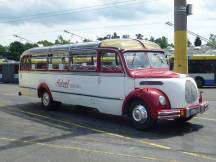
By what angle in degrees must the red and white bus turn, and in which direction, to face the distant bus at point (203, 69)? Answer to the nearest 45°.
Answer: approximately 135° to its left

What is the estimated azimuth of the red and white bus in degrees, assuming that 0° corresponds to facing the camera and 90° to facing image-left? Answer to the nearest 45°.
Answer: approximately 315°

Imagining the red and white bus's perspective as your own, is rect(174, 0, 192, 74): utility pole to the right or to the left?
on its left
